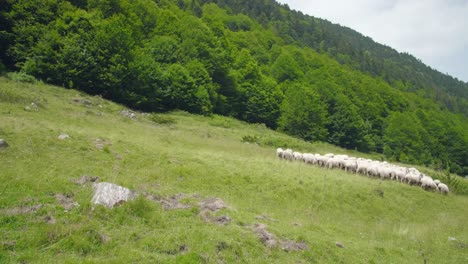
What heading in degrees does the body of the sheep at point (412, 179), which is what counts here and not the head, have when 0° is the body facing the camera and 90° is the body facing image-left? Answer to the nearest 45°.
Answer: approximately 90°

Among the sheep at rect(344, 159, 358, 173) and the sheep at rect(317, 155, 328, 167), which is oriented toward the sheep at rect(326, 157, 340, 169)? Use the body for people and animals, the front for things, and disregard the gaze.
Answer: the sheep at rect(344, 159, 358, 173)

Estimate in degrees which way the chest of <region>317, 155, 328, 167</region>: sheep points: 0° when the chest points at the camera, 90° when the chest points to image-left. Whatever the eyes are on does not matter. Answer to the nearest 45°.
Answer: approximately 90°

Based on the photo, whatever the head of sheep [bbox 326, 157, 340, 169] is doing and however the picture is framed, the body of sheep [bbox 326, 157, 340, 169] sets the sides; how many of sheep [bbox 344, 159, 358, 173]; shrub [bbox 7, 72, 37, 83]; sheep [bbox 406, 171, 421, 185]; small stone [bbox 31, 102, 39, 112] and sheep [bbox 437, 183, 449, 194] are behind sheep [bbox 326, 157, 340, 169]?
3

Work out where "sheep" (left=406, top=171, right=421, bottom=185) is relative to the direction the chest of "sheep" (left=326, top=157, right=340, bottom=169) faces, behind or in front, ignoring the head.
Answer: behind

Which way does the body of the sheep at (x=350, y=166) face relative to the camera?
to the viewer's left

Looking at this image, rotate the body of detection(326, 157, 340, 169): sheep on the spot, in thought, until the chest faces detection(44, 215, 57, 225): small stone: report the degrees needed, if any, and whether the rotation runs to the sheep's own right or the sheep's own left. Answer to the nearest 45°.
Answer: approximately 90° to the sheep's own left

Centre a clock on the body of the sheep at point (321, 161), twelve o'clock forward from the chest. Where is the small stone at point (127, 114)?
The small stone is roughly at 12 o'clock from the sheep.

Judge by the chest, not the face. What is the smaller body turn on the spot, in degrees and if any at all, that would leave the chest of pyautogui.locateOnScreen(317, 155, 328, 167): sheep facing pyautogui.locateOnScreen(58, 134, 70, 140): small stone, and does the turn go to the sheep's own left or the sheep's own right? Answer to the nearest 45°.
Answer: approximately 45° to the sheep's own left

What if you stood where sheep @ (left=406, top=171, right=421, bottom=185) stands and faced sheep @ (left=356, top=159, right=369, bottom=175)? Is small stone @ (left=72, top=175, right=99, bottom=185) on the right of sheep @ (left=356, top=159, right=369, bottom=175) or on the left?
left

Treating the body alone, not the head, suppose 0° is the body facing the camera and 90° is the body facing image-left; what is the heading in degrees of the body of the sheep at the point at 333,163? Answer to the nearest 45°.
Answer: approximately 90°
